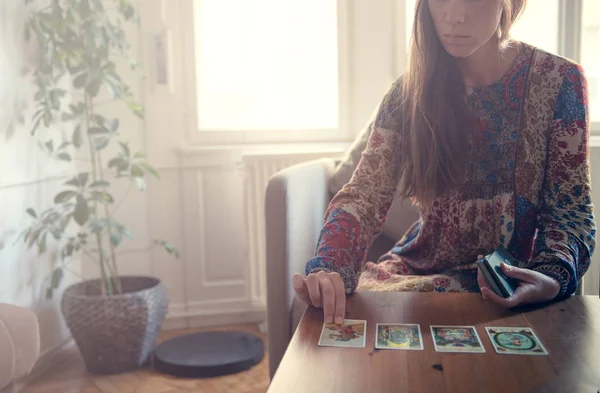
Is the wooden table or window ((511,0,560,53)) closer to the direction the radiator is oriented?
the wooden table

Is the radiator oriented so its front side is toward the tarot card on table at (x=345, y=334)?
yes

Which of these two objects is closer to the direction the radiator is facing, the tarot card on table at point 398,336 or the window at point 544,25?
the tarot card on table

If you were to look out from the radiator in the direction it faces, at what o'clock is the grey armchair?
The grey armchair is roughly at 12 o'clock from the radiator.

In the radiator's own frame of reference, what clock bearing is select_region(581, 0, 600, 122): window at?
The window is roughly at 9 o'clock from the radiator.

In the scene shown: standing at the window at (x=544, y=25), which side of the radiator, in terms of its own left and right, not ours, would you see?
left

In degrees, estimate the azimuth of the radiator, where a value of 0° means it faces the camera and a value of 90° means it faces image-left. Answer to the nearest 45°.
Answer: approximately 0°
